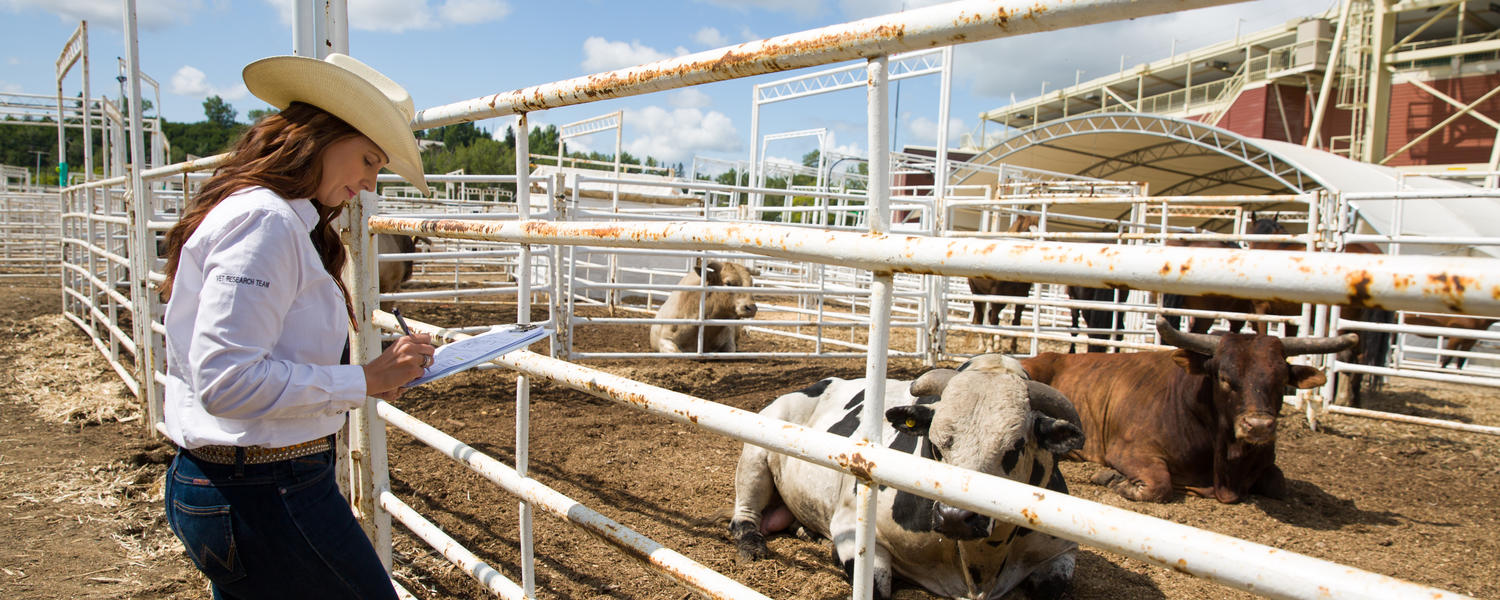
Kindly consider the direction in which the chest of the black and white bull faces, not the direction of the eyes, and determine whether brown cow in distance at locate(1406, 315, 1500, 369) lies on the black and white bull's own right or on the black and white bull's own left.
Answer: on the black and white bull's own left

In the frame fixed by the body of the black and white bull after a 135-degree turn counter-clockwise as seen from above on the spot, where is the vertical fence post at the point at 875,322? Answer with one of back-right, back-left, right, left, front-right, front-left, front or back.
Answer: back

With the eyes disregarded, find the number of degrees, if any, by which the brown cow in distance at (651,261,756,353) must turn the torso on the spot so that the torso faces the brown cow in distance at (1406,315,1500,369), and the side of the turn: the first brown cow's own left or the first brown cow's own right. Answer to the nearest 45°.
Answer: approximately 45° to the first brown cow's own left

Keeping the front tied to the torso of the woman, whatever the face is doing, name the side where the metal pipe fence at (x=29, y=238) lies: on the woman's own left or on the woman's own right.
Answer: on the woman's own left

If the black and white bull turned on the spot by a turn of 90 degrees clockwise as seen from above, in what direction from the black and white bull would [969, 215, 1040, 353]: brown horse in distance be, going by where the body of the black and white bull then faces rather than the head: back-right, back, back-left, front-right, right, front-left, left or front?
back-right

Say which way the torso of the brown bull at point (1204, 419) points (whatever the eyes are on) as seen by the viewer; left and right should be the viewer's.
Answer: facing the viewer and to the right of the viewer

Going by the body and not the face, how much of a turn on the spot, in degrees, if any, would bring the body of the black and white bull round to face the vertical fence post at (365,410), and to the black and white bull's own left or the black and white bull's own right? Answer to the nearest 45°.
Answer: approximately 135° to the black and white bull's own right

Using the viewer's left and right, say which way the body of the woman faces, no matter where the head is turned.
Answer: facing to the right of the viewer

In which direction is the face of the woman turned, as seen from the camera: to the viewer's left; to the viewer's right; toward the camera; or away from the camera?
to the viewer's right

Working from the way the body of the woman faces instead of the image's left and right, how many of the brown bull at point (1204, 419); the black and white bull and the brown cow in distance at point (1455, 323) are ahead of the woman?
3

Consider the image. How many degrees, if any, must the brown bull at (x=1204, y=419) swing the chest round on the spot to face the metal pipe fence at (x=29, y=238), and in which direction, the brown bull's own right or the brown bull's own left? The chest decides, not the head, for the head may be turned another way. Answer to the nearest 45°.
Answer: approximately 135° to the brown bull's own right

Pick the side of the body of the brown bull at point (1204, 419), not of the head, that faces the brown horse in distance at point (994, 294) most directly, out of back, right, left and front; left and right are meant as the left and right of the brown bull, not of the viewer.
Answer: back
